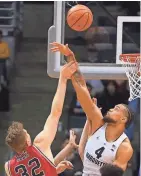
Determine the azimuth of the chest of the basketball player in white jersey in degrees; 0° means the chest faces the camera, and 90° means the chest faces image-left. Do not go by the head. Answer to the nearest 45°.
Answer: approximately 45°
